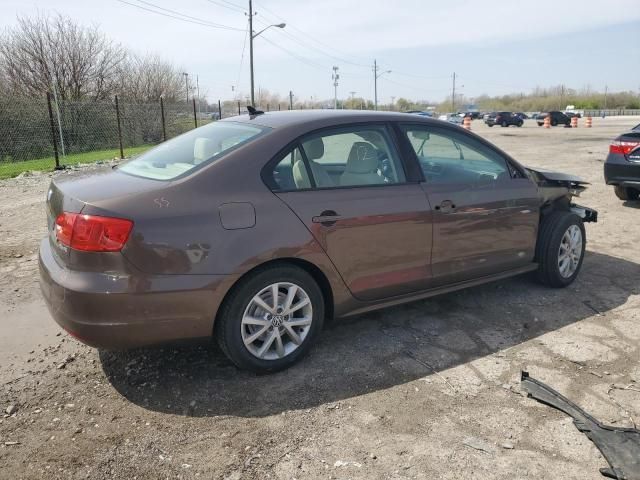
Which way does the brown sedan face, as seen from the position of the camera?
facing away from the viewer and to the right of the viewer

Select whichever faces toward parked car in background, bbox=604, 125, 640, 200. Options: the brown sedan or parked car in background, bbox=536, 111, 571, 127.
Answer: the brown sedan

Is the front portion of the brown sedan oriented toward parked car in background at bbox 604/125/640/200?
yes

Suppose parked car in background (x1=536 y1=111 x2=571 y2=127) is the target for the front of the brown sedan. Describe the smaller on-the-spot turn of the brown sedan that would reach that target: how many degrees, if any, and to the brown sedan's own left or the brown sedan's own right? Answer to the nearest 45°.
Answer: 0° — it already faces it

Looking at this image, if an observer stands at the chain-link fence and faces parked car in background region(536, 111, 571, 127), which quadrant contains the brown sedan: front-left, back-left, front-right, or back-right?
back-right

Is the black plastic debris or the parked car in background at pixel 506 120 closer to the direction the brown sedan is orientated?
the parked car in background

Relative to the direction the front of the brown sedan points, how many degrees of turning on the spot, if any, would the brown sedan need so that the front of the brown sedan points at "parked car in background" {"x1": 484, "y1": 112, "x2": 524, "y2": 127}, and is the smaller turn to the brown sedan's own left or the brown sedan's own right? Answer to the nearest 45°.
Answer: approximately 45° to the brown sedan's own left
